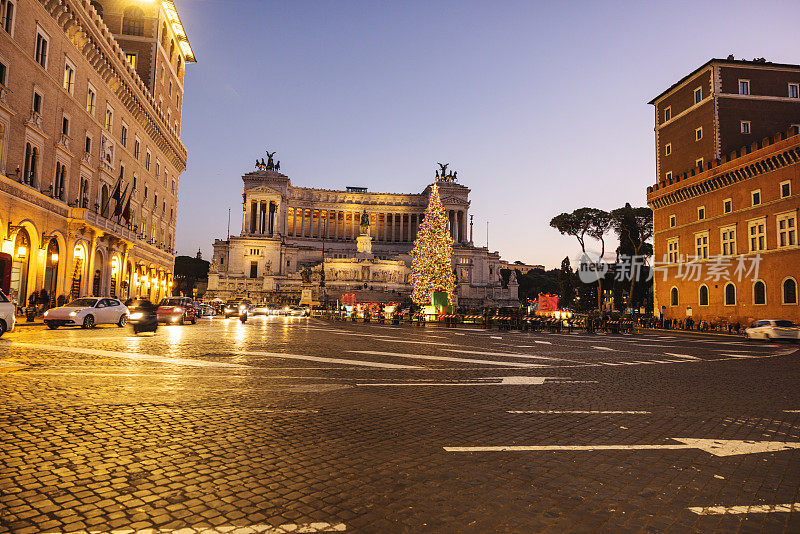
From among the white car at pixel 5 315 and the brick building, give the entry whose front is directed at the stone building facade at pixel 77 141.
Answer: the brick building

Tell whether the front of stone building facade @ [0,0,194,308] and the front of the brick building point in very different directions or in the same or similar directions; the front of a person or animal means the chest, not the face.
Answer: very different directions

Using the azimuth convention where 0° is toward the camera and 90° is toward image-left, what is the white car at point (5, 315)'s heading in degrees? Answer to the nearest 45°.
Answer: approximately 90°

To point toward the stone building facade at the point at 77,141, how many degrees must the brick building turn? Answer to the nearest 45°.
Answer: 0° — it already faces it

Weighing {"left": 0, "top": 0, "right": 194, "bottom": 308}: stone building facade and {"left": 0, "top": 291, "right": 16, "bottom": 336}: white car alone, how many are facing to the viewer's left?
1

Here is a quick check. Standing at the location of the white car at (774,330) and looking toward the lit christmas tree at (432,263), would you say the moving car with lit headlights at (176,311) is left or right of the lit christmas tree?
left

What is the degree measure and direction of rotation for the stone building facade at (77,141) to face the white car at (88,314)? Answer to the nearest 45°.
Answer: approximately 45° to its right

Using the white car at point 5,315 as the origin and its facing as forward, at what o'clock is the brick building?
The brick building is roughly at 6 o'clock from the white car.

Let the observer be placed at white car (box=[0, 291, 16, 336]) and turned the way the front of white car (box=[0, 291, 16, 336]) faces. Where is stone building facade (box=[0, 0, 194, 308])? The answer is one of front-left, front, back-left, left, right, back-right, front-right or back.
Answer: right

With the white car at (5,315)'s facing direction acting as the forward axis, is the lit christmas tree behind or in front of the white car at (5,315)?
behind

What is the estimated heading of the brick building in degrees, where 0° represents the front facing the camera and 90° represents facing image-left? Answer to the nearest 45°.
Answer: approximately 45°

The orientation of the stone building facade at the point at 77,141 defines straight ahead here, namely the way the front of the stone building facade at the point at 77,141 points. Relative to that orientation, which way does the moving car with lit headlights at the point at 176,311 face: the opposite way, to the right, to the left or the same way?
to the right
